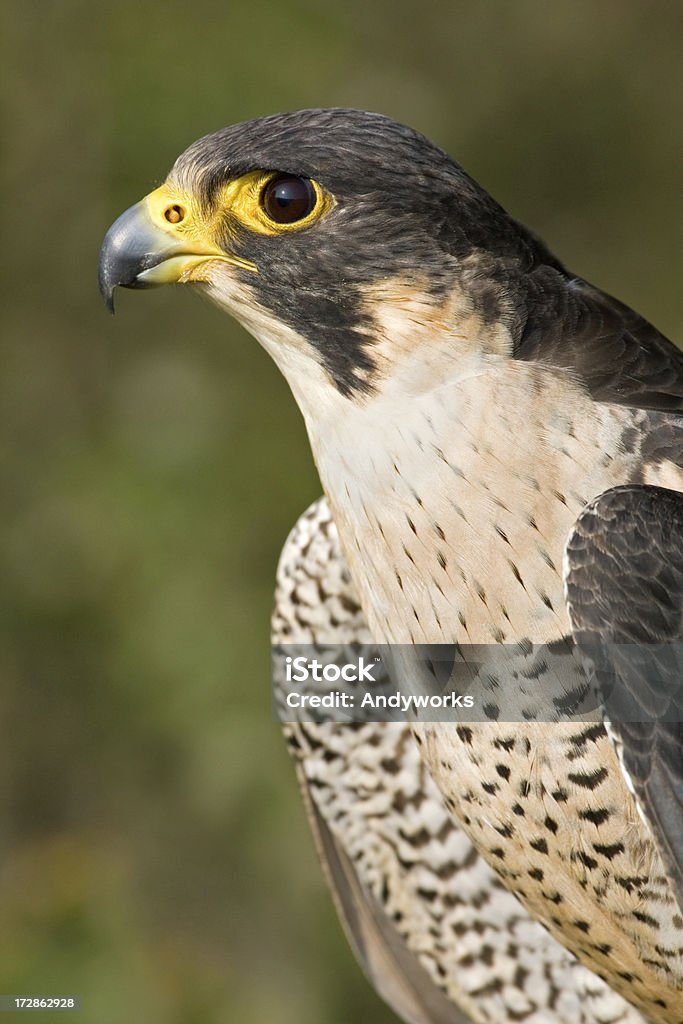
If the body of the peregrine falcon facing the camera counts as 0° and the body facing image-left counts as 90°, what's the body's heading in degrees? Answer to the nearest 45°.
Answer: approximately 90°
